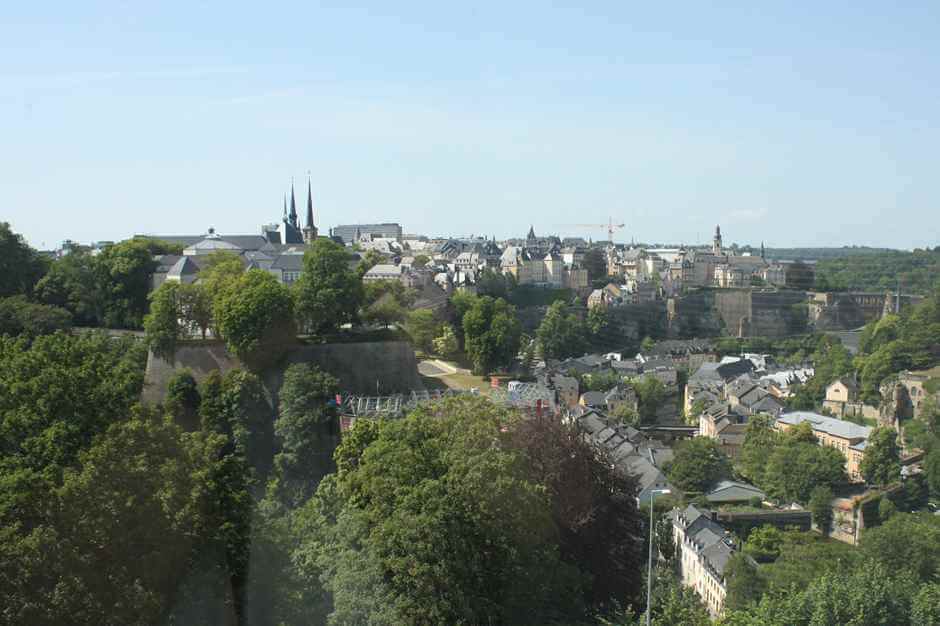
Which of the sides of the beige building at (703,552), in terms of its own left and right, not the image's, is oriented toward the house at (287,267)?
right

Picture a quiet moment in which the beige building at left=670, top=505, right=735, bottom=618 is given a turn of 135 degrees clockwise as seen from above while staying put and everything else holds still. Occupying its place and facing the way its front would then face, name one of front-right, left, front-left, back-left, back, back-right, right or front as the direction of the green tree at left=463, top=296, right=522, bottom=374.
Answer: front-left

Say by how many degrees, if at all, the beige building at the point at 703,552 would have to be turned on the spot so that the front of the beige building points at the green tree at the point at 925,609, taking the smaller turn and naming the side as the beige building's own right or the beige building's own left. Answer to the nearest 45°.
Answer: approximately 90° to the beige building's own left

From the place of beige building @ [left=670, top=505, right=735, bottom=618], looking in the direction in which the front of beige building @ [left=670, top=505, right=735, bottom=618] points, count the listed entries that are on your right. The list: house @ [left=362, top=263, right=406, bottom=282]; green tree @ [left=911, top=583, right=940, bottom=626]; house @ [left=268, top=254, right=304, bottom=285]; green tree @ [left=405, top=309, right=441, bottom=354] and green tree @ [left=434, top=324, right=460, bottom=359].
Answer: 4

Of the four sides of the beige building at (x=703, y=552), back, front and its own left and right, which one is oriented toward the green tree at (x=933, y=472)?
back

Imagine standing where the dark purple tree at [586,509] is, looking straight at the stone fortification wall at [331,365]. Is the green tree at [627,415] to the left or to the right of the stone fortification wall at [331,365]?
right

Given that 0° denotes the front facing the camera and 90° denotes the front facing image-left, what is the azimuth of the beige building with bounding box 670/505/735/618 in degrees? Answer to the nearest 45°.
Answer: approximately 45°

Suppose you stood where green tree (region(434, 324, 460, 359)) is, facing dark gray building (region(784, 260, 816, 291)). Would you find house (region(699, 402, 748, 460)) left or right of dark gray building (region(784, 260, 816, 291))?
right

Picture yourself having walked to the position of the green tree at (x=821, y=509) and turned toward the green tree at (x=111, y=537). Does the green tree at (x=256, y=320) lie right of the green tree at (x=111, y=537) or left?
right

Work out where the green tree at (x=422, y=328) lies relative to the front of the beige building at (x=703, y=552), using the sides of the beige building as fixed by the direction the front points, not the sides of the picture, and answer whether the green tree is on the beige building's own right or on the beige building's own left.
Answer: on the beige building's own right

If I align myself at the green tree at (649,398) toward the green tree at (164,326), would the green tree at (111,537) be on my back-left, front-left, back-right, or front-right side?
front-left

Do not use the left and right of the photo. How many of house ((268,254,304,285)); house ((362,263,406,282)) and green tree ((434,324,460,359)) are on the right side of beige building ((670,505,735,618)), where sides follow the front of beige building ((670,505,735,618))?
3

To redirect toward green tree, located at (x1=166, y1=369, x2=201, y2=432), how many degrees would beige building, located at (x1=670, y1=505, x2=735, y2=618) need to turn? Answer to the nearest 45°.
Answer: approximately 45° to its right

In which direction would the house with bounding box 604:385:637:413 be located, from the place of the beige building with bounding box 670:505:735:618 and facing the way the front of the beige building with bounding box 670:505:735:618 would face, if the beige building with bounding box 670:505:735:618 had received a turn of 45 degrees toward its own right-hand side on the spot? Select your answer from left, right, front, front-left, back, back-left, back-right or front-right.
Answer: right

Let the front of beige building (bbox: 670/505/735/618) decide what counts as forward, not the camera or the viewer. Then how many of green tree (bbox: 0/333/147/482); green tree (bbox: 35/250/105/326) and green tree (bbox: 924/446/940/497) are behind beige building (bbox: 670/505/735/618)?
1
